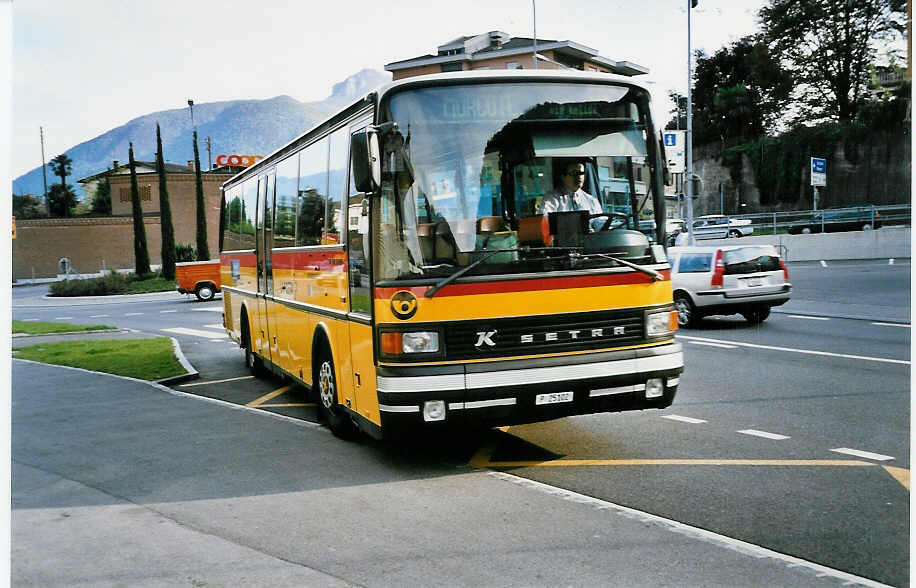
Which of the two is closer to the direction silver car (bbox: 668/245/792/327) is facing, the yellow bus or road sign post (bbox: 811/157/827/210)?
the road sign post

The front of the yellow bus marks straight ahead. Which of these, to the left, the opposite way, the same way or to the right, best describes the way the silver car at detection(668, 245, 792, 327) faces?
the opposite way

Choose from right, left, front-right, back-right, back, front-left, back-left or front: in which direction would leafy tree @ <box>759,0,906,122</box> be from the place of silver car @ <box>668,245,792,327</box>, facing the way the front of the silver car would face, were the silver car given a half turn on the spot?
back-left

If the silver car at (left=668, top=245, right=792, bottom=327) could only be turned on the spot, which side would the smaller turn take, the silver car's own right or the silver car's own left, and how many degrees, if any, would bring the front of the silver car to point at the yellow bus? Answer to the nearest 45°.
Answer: approximately 135° to the silver car's own left

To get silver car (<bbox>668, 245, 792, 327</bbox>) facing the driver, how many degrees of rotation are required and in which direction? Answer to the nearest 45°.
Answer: approximately 135° to its left

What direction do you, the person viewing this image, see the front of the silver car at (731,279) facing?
facing away from the viewer and to the left of the viewer

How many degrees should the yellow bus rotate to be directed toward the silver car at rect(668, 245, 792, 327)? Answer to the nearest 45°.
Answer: approximately 90° to its left

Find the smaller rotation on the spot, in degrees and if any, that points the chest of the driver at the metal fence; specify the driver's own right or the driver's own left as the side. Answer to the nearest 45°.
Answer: approximately 135° to the driver's own left

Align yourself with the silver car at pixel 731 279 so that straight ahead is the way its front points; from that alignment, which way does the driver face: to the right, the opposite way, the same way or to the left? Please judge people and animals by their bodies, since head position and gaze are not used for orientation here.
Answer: the opposite way

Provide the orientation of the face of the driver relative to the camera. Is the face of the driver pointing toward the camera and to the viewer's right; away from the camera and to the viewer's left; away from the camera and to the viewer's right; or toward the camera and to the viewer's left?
toward the camera and to the viewer's right

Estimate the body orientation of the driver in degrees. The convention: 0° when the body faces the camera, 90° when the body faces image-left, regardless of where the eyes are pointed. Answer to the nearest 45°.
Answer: approximately 315°

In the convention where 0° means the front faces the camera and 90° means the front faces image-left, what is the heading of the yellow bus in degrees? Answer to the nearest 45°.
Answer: approximately 315°
